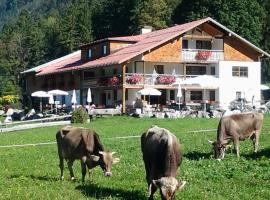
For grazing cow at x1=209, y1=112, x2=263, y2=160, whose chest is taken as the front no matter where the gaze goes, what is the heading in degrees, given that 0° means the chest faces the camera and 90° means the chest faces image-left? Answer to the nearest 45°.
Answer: approximately 45°

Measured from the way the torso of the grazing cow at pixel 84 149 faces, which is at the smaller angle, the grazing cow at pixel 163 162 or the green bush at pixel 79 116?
the grazing cow

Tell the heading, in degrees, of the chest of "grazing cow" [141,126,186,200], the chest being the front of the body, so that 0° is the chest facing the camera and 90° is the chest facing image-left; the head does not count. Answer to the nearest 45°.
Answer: approximately 0°

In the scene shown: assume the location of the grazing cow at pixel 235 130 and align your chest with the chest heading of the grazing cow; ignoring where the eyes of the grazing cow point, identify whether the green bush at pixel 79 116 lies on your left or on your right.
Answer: on your right

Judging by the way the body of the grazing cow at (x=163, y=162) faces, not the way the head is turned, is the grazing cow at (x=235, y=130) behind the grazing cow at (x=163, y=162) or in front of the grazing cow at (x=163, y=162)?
behind
